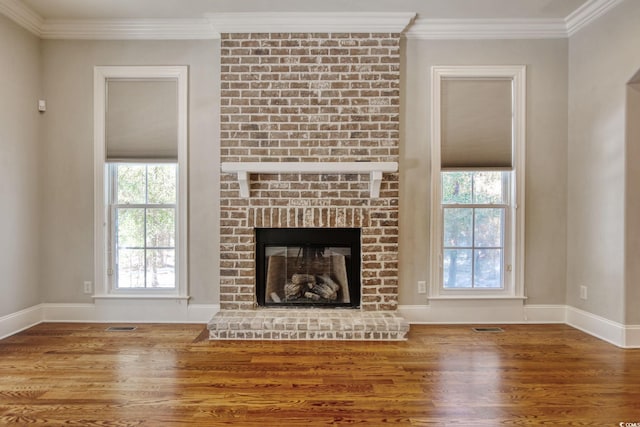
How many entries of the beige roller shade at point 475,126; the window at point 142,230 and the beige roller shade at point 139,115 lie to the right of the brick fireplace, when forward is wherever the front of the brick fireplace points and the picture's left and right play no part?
2

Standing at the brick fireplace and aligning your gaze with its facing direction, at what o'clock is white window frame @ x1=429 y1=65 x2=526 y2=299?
The white window frame is roughly at 9 o'clock from the brick fireplace.

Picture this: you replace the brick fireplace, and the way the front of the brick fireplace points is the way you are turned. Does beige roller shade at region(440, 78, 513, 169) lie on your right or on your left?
on your left

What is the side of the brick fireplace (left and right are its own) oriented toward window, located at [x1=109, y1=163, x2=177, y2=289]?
right

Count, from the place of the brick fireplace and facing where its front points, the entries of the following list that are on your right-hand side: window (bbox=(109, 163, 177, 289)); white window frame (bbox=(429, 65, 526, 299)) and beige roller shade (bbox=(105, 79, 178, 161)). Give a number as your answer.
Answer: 2

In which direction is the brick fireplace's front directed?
toward the camera
